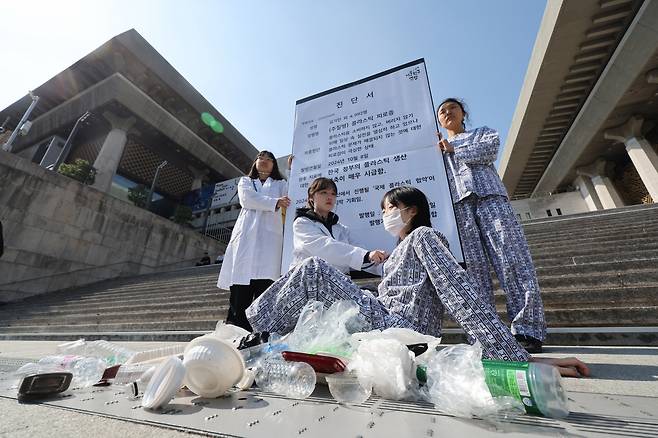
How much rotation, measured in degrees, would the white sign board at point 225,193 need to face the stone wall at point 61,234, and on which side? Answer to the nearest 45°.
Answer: approximately 45° to its right

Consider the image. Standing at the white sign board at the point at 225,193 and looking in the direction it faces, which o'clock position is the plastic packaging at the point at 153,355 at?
The plastic packaging is roughly at 12 o'clock from the white sign board.

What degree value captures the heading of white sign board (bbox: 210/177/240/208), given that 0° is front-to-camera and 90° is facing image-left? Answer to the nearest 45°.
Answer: approximately 0°

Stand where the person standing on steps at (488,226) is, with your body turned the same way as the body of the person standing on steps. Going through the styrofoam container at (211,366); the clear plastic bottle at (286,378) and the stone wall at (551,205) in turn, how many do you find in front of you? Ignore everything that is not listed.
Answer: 2

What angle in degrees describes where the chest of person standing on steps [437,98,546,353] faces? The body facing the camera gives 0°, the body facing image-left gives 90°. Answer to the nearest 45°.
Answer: approximately 45°

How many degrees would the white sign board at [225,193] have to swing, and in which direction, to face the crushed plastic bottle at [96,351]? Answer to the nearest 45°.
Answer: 0° — it already faces it

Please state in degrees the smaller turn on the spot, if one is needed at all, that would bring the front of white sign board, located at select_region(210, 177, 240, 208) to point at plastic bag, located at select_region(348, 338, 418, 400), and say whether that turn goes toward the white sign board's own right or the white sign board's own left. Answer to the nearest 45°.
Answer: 0° — it already faces it

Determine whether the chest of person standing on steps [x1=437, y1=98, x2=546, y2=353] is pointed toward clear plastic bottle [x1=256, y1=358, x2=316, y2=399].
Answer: yes
